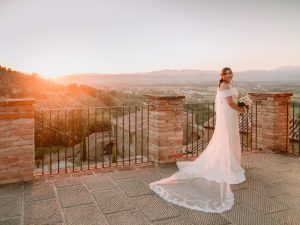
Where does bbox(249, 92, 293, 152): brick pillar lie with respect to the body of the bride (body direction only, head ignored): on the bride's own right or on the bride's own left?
on the bride's own left
